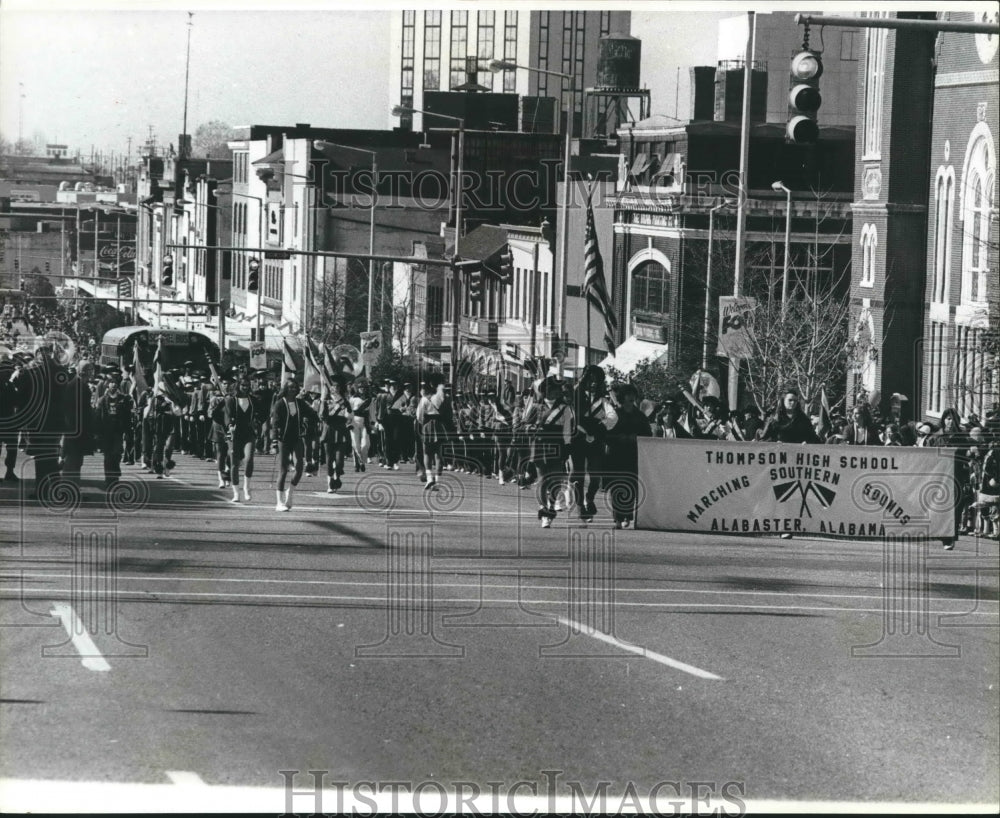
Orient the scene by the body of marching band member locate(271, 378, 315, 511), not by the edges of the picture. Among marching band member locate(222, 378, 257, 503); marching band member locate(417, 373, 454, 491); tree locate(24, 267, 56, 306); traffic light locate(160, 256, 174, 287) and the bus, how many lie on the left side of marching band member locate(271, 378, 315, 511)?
1

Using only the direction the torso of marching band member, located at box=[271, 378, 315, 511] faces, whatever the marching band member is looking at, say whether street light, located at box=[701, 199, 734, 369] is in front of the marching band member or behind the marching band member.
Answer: behind

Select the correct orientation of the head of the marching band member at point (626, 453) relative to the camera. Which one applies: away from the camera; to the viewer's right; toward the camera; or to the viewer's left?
toward the camera

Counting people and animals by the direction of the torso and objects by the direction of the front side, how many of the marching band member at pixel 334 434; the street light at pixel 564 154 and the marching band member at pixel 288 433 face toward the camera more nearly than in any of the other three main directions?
2

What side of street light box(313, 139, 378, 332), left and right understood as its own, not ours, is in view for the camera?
left

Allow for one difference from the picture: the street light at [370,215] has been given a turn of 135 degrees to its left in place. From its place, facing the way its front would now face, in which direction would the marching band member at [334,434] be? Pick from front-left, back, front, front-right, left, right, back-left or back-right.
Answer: front-right

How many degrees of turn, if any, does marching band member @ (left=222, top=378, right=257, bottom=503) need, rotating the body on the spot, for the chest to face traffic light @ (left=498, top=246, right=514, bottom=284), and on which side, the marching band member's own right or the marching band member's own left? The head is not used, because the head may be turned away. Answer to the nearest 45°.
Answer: approximately 135° to the marching band member's own left

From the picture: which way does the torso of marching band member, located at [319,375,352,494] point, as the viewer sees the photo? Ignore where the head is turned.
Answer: toward the camera

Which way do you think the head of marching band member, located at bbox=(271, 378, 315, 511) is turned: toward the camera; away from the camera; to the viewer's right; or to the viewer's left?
toward the camera

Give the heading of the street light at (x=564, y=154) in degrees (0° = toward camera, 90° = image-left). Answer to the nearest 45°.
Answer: approximately 90°

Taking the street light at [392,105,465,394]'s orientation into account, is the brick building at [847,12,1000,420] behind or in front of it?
behind

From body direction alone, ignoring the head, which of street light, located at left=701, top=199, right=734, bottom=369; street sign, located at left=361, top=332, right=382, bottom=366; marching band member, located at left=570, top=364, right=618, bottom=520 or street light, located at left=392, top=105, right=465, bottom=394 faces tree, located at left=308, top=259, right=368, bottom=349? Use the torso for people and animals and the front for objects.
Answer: street light, located at left=392, top=105, right=465, bottom=394
